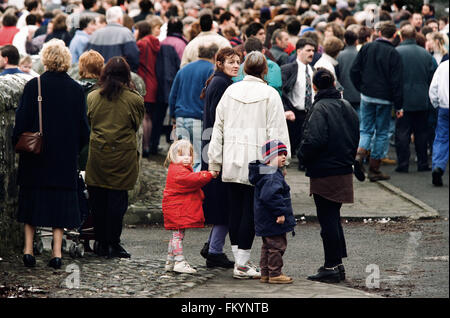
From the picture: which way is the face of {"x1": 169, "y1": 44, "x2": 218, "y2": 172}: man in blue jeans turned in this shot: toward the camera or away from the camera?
away from the camera

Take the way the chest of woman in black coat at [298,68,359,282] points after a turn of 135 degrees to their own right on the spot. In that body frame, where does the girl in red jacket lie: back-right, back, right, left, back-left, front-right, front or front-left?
back

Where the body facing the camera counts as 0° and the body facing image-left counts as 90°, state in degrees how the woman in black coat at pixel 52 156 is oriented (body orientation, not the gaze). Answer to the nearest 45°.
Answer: approximately 180°

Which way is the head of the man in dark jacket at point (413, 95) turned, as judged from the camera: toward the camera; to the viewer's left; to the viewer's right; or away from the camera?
away from the camera

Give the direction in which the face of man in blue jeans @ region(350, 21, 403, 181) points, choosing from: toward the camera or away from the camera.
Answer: away from the camera

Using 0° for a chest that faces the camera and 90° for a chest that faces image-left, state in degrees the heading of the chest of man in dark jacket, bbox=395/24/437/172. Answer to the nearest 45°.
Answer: approximately 180°
